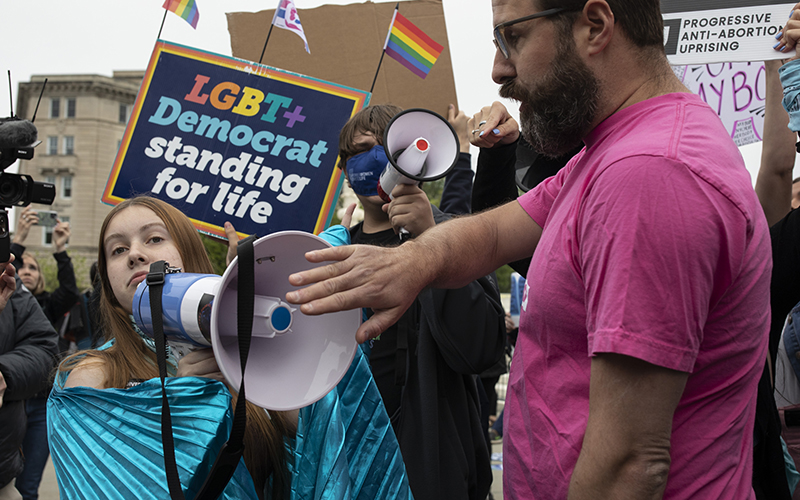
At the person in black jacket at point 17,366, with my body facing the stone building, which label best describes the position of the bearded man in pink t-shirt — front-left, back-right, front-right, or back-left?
back-right

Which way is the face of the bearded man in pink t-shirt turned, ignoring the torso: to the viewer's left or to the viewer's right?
to the viewer's left

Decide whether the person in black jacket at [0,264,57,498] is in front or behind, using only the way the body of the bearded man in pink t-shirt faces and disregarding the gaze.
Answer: in front

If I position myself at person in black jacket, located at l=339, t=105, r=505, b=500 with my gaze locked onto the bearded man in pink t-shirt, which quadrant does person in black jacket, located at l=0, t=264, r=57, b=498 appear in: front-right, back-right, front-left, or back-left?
back-right

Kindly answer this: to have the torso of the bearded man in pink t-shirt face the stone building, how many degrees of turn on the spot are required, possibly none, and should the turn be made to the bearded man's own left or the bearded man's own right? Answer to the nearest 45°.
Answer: approximately 45° to the bearded man's own right

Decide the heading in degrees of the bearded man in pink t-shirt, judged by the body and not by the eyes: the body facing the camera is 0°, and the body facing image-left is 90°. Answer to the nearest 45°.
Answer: approximately 90°

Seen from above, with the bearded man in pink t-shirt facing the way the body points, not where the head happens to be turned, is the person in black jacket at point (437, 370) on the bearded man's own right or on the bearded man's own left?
on the bearded man's own right

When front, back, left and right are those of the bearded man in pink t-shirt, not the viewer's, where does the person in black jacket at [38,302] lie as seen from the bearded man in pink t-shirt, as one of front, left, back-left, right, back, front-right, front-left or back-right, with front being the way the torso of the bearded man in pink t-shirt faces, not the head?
front-right
